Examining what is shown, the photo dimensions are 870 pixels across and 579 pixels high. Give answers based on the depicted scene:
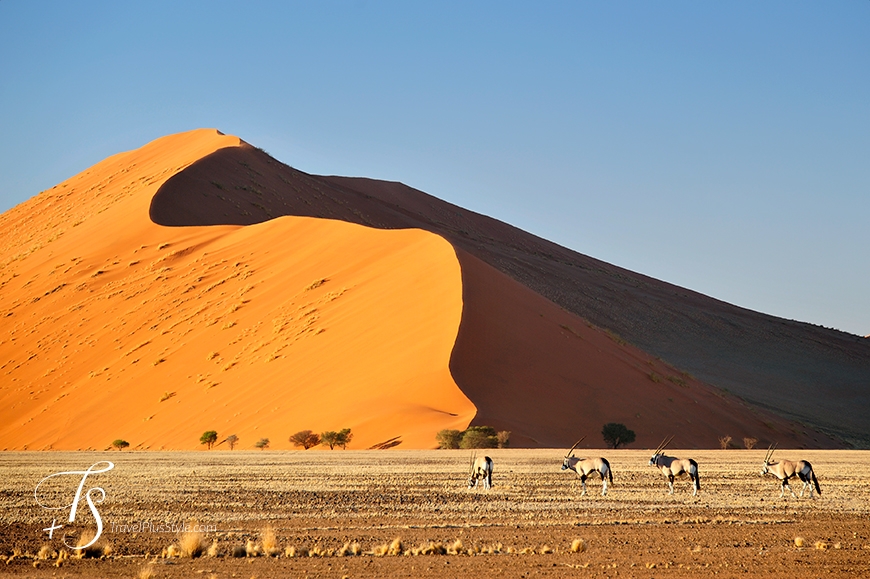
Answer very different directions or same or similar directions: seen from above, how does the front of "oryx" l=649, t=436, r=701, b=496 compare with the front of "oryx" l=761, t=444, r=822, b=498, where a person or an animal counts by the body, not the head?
same or similar directions

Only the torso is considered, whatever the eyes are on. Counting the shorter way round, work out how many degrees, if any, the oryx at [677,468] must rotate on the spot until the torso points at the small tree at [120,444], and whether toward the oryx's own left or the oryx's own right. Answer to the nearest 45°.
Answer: approximately 45° to the oryx's own right

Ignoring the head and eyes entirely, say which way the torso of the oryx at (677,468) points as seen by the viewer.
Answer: to the viewer's left

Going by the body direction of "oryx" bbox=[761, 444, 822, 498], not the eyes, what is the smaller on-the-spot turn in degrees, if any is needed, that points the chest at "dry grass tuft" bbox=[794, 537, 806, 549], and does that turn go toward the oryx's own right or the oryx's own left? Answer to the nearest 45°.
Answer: approximately 90° to the oryx's own left

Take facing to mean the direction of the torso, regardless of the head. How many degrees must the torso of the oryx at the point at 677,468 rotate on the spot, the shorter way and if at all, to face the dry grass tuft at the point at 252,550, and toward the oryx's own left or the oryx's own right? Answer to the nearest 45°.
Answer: approximately 45° to the oryx's own left

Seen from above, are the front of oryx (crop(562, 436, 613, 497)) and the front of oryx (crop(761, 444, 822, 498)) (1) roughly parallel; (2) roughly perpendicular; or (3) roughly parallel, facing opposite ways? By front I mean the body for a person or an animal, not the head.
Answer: roughly parallel

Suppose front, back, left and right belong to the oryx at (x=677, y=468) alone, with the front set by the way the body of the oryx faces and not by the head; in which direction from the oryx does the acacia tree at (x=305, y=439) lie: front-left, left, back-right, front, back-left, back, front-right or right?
front-right

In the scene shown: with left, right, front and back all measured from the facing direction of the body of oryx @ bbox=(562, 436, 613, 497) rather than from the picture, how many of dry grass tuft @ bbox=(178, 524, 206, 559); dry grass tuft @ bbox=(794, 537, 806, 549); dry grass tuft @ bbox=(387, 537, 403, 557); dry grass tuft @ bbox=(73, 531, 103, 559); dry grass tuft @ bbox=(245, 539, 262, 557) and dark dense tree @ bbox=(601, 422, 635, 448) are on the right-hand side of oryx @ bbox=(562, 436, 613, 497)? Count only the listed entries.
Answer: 1

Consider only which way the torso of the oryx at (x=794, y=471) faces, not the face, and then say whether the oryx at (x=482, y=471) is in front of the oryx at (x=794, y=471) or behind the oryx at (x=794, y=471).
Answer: in front

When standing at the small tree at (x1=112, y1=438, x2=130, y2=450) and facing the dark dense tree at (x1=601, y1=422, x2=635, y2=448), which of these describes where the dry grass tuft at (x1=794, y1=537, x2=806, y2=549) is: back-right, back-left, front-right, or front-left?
front-right

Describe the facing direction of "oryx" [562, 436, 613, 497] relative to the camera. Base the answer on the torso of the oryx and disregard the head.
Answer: to the viewer's left

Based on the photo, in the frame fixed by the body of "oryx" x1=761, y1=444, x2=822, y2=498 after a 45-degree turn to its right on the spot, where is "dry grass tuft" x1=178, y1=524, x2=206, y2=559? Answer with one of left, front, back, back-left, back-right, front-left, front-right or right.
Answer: left

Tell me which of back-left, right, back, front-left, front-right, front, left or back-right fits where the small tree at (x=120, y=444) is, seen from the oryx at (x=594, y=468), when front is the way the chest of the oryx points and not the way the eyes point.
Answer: front-right

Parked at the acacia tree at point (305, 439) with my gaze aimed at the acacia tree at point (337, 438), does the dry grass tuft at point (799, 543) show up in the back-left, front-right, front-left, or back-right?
front-right

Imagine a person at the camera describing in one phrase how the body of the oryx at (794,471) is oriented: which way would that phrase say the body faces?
to the viewer's left

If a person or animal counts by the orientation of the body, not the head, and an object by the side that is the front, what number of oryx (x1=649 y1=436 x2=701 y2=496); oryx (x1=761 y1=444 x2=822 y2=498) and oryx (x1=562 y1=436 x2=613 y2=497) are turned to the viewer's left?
3
